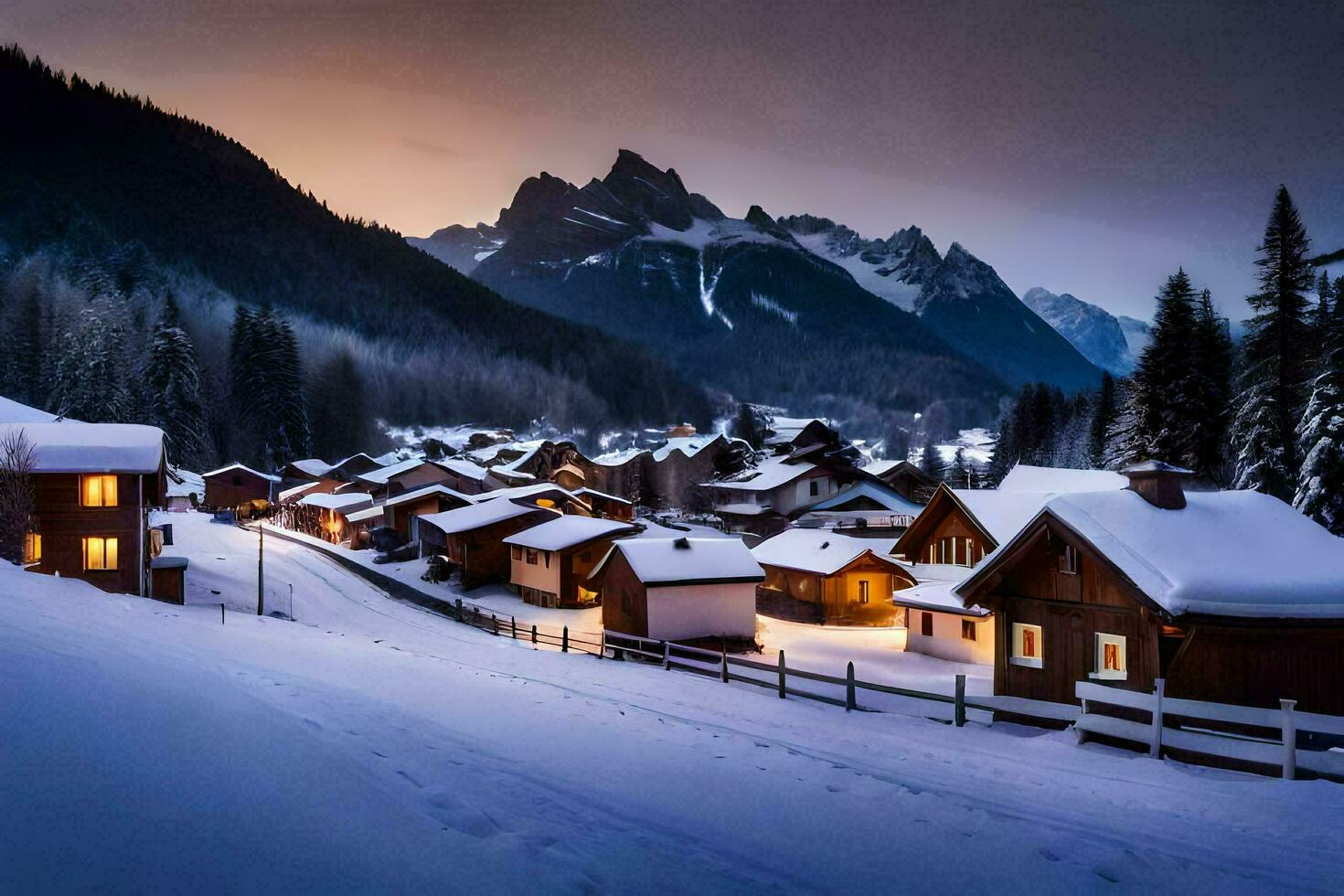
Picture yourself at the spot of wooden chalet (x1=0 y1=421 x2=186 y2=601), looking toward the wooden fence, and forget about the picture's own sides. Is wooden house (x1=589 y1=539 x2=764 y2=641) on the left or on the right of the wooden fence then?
left

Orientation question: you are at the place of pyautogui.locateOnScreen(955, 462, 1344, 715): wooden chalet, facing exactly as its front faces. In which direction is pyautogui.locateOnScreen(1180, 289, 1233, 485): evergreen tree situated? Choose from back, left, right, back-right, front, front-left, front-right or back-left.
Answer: back-right

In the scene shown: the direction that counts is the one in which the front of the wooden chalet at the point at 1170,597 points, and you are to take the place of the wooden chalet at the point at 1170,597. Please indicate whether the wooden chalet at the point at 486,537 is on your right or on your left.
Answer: on your right

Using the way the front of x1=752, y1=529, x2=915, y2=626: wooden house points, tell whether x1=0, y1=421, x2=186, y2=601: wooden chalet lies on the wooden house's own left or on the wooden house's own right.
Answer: on the wooden house's own right

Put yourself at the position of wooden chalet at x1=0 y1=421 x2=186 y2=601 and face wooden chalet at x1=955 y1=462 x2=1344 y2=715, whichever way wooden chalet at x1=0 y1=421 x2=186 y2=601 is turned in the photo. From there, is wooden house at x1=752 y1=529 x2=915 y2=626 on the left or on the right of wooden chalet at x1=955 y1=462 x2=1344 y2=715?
left

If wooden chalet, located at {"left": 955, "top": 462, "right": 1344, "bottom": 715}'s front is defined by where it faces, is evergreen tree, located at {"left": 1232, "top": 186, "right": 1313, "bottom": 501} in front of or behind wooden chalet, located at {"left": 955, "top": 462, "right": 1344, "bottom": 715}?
behind

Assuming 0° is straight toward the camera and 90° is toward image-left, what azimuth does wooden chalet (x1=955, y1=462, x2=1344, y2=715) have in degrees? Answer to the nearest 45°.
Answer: approximately 45°

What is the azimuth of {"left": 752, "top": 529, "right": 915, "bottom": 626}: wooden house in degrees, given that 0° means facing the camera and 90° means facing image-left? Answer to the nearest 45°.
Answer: approximately 315°
